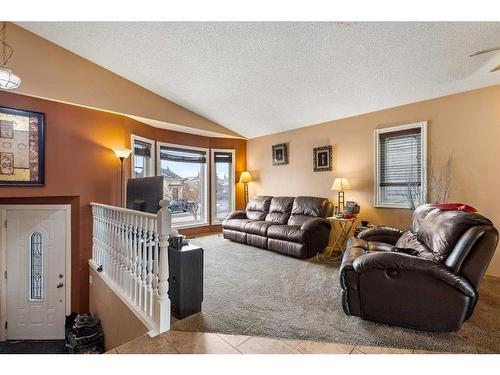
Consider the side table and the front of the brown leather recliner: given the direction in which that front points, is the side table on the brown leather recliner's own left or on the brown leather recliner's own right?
on the brown leather recliner's own right

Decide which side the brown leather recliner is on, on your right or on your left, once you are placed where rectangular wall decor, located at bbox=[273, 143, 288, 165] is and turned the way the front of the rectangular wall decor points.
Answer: on your left

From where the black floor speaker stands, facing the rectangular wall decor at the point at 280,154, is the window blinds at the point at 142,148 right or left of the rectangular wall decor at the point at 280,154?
left

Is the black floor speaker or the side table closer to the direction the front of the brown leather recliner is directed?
the black floor speaker

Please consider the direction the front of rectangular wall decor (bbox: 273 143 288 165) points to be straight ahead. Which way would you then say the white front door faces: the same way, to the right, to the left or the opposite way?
to the left

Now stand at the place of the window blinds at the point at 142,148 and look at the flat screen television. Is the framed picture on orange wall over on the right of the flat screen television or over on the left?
right

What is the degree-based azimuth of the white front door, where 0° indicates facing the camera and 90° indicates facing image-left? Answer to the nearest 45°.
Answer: approximately 0°

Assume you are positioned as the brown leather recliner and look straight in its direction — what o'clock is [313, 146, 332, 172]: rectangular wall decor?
The rectangular wall decor is roughly at 2 o'clock from the brown leather recliner.
